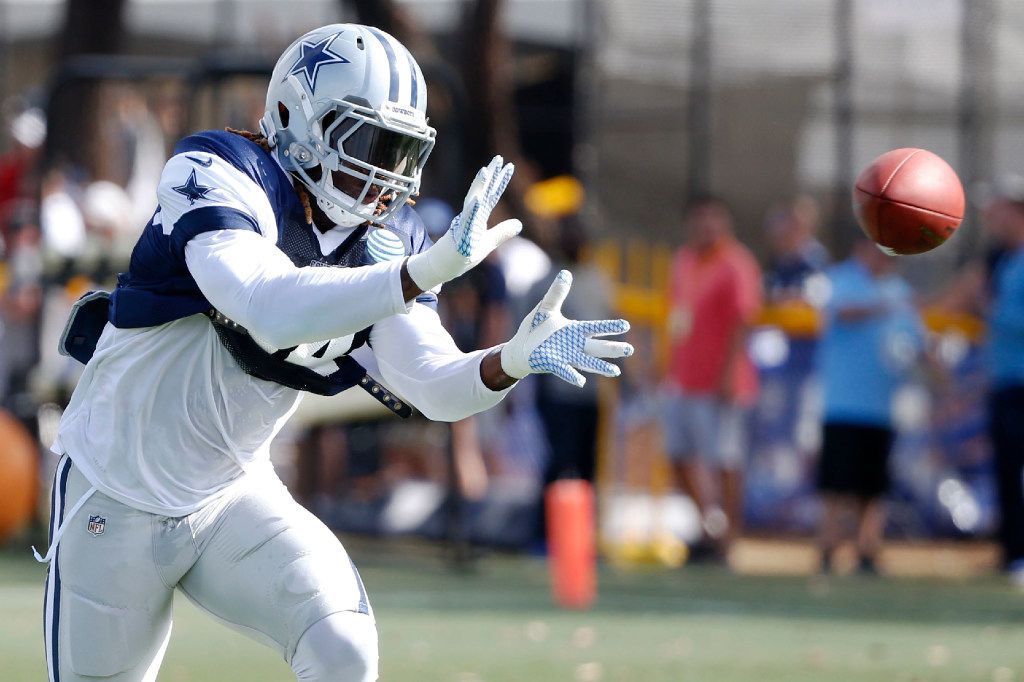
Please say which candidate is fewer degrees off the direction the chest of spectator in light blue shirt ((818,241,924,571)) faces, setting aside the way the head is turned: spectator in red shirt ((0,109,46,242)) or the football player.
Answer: the football player

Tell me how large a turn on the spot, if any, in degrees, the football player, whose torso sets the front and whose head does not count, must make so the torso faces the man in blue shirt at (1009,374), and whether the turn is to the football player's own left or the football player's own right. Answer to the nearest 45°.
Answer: approximately 90° to the football player's own left

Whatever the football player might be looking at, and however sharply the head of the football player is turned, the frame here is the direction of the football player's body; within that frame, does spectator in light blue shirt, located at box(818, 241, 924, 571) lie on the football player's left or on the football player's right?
on the football player's left

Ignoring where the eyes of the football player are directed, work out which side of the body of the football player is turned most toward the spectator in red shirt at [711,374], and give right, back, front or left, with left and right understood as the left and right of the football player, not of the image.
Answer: left

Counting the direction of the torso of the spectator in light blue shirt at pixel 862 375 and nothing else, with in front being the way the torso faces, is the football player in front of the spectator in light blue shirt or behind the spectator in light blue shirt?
in front
